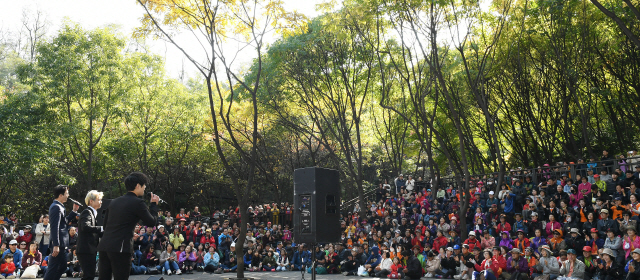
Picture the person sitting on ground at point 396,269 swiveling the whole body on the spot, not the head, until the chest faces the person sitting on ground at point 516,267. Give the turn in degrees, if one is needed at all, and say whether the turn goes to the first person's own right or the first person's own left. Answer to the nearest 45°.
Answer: approximately 90° to the first person's own left

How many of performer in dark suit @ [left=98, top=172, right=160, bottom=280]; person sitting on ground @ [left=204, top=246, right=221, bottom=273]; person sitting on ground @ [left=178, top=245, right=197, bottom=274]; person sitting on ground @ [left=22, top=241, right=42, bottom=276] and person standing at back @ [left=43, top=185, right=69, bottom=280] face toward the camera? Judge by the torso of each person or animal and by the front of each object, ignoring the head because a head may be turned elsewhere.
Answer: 3

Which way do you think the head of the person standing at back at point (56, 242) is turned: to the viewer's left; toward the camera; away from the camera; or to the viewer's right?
to the viewer's right

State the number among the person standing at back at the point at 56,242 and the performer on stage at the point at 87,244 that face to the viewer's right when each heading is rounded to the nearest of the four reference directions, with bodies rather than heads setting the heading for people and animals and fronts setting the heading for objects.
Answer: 2

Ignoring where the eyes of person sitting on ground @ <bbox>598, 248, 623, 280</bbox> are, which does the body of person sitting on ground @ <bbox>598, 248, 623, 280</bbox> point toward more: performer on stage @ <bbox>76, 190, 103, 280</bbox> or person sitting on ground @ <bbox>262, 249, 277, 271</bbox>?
the performer on stage

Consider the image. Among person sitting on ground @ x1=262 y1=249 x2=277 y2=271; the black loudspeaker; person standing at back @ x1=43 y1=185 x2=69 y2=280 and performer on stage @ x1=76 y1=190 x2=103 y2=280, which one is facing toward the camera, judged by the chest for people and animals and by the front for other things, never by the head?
the person sitting on ground

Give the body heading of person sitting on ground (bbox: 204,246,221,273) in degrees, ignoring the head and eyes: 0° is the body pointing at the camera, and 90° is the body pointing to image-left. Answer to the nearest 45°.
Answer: approximately 0°

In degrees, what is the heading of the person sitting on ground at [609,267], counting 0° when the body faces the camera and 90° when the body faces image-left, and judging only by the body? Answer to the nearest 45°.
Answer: approximately 45°

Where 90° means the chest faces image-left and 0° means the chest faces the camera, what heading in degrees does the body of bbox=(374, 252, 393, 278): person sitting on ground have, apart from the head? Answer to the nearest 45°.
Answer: approximately 45°
